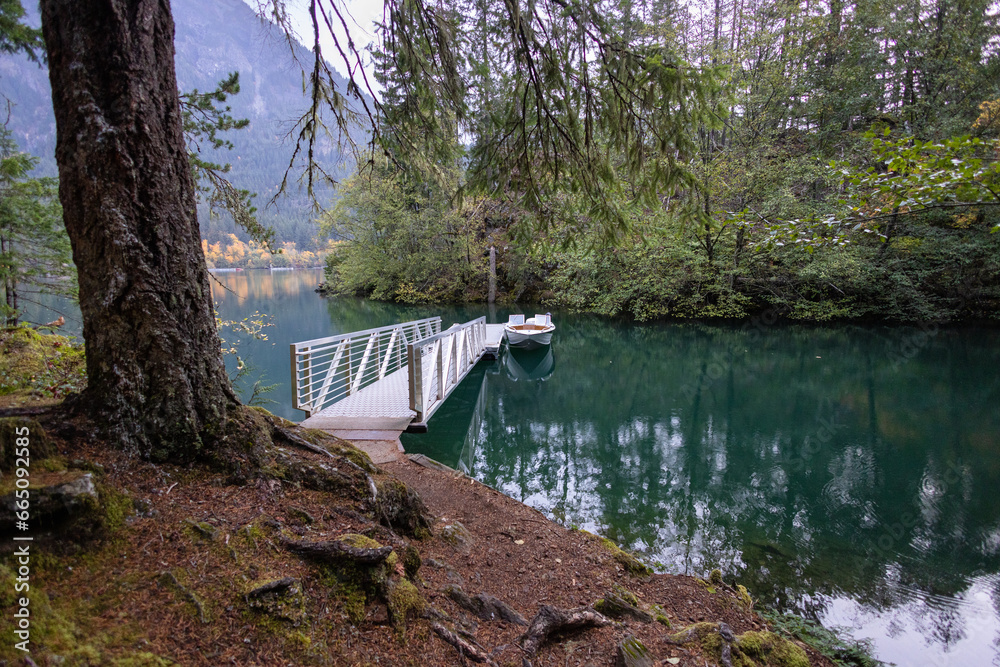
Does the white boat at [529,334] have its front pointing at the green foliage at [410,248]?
no

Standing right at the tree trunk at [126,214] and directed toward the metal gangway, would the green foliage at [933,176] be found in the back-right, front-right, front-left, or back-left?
front-right

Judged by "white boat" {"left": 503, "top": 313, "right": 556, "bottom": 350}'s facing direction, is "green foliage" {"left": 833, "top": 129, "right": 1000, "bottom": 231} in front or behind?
in front
